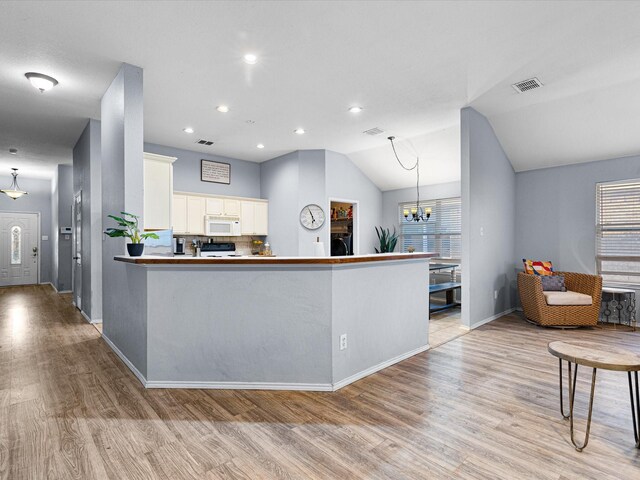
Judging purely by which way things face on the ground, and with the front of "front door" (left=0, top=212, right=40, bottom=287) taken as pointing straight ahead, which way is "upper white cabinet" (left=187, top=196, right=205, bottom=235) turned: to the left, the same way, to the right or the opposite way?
the same way

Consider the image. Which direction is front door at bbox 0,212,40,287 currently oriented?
toward the camera

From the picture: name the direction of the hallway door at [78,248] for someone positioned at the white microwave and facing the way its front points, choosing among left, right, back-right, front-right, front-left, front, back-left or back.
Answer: right

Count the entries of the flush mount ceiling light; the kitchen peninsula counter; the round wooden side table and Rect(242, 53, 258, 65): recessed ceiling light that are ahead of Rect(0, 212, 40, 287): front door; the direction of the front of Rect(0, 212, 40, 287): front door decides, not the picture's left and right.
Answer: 4

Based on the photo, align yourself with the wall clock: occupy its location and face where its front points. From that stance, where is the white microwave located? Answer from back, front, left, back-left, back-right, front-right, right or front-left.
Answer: right

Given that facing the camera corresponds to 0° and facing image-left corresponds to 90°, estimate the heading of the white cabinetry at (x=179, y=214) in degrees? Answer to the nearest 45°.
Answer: approximately 0°

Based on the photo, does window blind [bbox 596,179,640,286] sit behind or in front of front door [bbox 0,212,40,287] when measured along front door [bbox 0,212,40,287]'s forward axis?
in front

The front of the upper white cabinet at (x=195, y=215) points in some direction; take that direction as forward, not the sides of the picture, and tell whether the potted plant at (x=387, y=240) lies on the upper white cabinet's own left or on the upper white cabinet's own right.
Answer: on the upper white cabinet's own left

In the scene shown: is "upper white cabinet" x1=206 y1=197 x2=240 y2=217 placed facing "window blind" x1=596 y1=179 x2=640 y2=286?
no

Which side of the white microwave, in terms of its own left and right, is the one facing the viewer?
front
